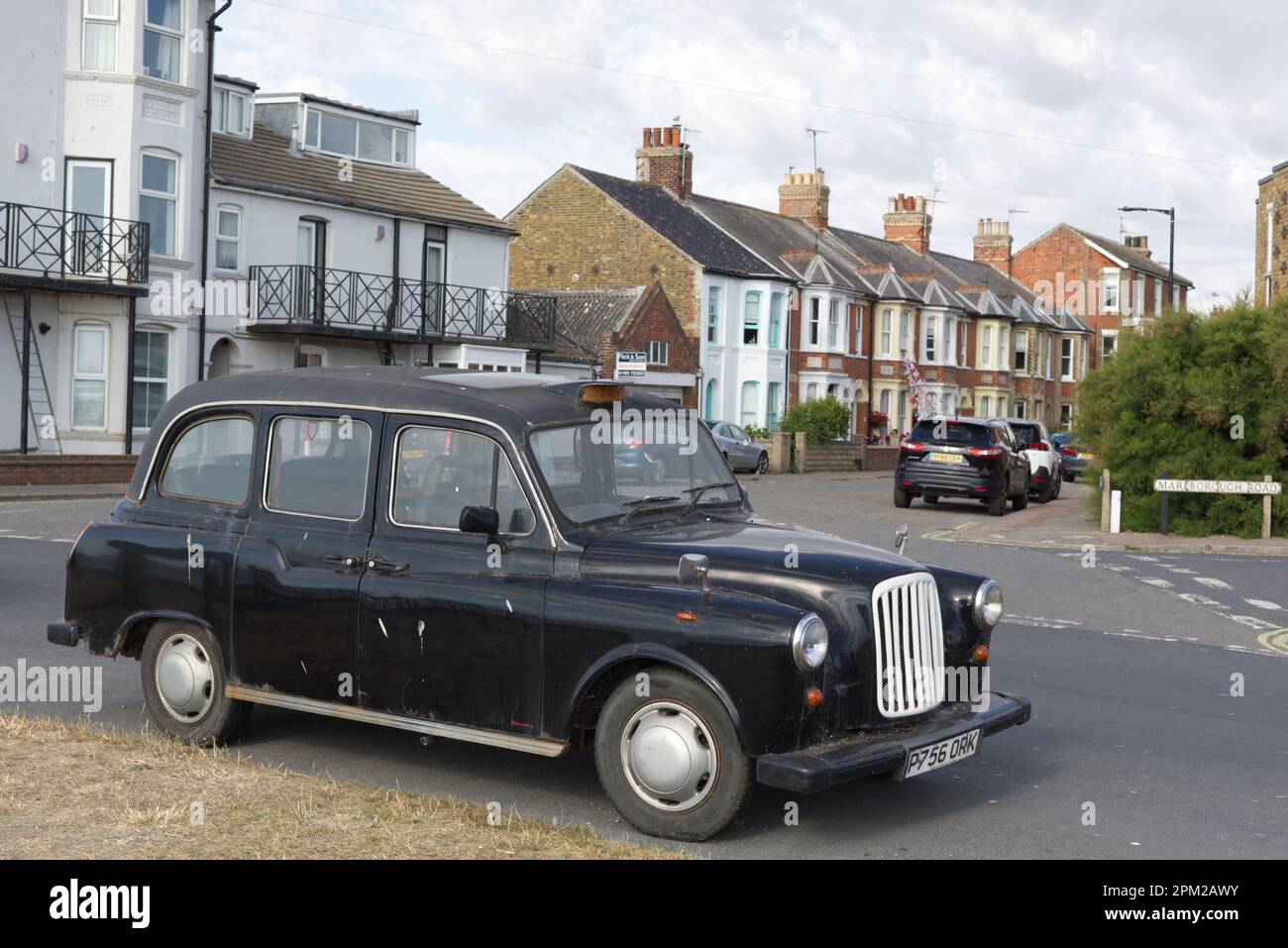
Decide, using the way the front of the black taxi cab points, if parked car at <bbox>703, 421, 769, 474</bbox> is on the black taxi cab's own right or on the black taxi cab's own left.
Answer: on the black taxi cab's own left

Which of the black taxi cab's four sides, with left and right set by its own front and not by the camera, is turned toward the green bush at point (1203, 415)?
left

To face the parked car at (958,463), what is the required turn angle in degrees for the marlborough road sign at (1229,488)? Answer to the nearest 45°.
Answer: approximately 135° to its right

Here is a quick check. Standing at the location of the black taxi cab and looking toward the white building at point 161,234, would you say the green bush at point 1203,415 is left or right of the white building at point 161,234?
right

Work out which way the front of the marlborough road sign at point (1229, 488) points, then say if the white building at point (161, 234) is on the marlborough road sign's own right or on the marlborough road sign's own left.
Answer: on the marlborough road sign's own right

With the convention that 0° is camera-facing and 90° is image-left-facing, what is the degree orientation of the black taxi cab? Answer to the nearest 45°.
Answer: approximately 315°

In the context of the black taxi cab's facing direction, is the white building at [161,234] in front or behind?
behind

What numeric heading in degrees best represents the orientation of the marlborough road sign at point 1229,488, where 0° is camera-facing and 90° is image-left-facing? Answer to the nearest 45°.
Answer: approximately 0°

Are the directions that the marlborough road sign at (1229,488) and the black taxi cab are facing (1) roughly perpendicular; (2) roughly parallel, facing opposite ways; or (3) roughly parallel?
roughly perpendicular

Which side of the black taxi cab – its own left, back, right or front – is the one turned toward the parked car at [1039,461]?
left

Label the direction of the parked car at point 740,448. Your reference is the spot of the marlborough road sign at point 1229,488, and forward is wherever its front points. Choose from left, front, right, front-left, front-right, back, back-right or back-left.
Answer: back-right
